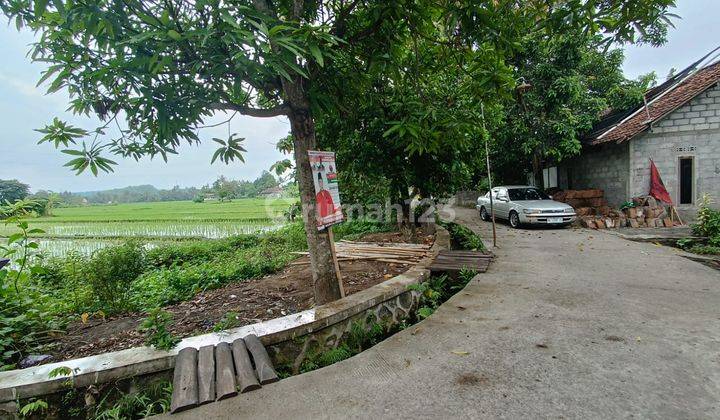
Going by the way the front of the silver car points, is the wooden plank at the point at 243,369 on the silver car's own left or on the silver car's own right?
on the silver car's own right

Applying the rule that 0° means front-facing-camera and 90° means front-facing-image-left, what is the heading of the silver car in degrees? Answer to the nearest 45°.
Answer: approximately 315°

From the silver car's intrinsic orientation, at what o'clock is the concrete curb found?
The concrete curb is roughly at 2 o'clock from the silver car.

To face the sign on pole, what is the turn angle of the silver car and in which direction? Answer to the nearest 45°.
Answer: approximately 45° to its right

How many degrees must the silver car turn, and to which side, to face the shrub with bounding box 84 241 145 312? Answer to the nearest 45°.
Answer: approximately 90° to its right

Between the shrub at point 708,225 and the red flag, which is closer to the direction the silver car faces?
the shrub

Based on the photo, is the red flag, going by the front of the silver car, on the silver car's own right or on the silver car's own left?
on the silver car's own left

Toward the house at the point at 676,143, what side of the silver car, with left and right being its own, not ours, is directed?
left

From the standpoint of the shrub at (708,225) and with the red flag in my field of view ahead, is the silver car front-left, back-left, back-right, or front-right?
front-left

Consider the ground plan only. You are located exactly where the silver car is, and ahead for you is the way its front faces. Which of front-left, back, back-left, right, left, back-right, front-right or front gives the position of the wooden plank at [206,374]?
front-right

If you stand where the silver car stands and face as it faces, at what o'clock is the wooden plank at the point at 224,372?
The wooden plank is roughly at 2 o'clock from the silver car.

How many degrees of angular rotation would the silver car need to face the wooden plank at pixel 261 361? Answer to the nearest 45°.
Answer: approximately 45° to its right
